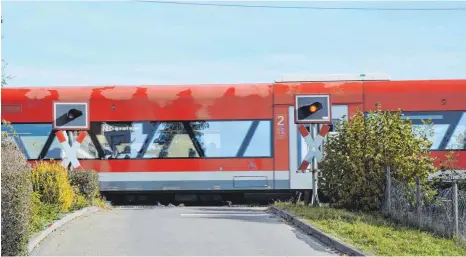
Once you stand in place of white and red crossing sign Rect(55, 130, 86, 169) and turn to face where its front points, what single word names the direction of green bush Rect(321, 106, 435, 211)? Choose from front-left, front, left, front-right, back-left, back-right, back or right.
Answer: front-left

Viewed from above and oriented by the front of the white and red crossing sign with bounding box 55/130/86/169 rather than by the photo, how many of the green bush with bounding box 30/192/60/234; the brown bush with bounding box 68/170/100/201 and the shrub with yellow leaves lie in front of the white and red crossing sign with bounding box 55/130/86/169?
3

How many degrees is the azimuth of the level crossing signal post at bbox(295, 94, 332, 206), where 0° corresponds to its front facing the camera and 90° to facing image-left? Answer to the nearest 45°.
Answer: approximately 0°

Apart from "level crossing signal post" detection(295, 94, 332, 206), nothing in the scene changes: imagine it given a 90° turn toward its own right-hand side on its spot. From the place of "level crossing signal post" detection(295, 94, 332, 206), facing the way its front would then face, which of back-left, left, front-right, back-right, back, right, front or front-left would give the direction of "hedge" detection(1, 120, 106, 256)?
front-left

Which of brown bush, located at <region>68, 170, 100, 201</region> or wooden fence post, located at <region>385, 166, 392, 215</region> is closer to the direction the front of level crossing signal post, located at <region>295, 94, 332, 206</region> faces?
the wooden fence post

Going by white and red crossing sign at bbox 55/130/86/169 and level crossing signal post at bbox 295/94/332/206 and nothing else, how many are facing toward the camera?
2

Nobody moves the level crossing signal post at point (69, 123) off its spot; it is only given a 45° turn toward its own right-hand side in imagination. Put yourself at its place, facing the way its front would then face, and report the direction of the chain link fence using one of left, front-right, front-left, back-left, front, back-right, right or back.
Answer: left

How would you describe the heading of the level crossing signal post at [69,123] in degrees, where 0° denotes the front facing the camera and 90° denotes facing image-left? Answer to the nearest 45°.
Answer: approximately 0°

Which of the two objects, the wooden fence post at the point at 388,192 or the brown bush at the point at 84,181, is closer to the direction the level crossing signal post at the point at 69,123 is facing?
the brown bush

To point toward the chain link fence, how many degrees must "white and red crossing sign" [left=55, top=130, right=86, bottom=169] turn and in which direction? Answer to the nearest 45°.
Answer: approximately 45° to its left

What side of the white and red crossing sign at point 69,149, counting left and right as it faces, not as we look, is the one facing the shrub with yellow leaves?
front

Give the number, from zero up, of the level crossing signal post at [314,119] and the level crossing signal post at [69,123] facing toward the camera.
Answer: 2
